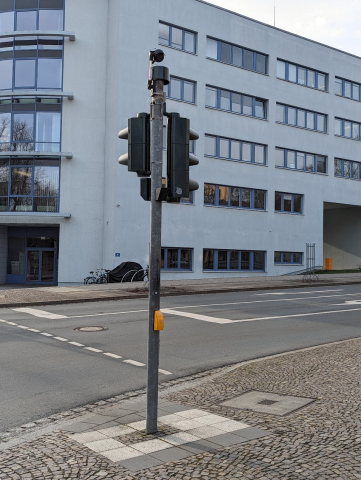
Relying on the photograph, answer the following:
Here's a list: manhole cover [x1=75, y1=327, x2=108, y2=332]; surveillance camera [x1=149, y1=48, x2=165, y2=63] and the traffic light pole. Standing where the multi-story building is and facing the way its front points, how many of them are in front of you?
3

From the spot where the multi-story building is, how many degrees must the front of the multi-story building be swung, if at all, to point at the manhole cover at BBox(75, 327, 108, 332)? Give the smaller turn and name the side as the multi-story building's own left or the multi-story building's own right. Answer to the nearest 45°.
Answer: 0° — it already faces it

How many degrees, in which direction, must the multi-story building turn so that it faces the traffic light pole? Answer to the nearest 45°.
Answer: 0° — it already faces it

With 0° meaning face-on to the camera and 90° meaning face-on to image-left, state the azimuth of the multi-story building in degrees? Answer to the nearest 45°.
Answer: approximately 0°
